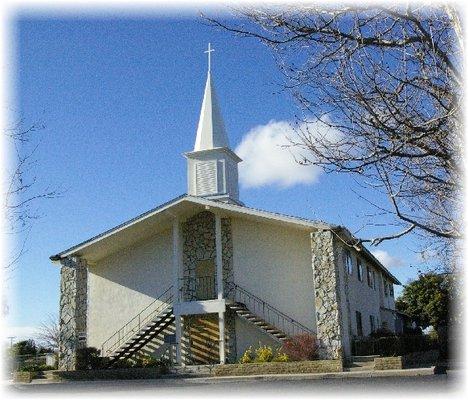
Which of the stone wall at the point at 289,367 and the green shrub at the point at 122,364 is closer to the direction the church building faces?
the green shrub

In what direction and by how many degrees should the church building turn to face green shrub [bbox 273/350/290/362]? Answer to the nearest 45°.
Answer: approximately 90° to its left

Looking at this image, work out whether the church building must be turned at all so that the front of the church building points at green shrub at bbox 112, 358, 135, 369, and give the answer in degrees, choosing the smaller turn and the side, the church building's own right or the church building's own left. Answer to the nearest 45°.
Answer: approximately 45° to the church building's own right

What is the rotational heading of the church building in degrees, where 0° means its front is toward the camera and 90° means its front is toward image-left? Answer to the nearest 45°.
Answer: approximately 45°

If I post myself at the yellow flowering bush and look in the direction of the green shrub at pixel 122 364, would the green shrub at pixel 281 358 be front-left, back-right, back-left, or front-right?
back-left

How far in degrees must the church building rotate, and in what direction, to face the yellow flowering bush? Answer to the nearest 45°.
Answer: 0° — it already faces it
